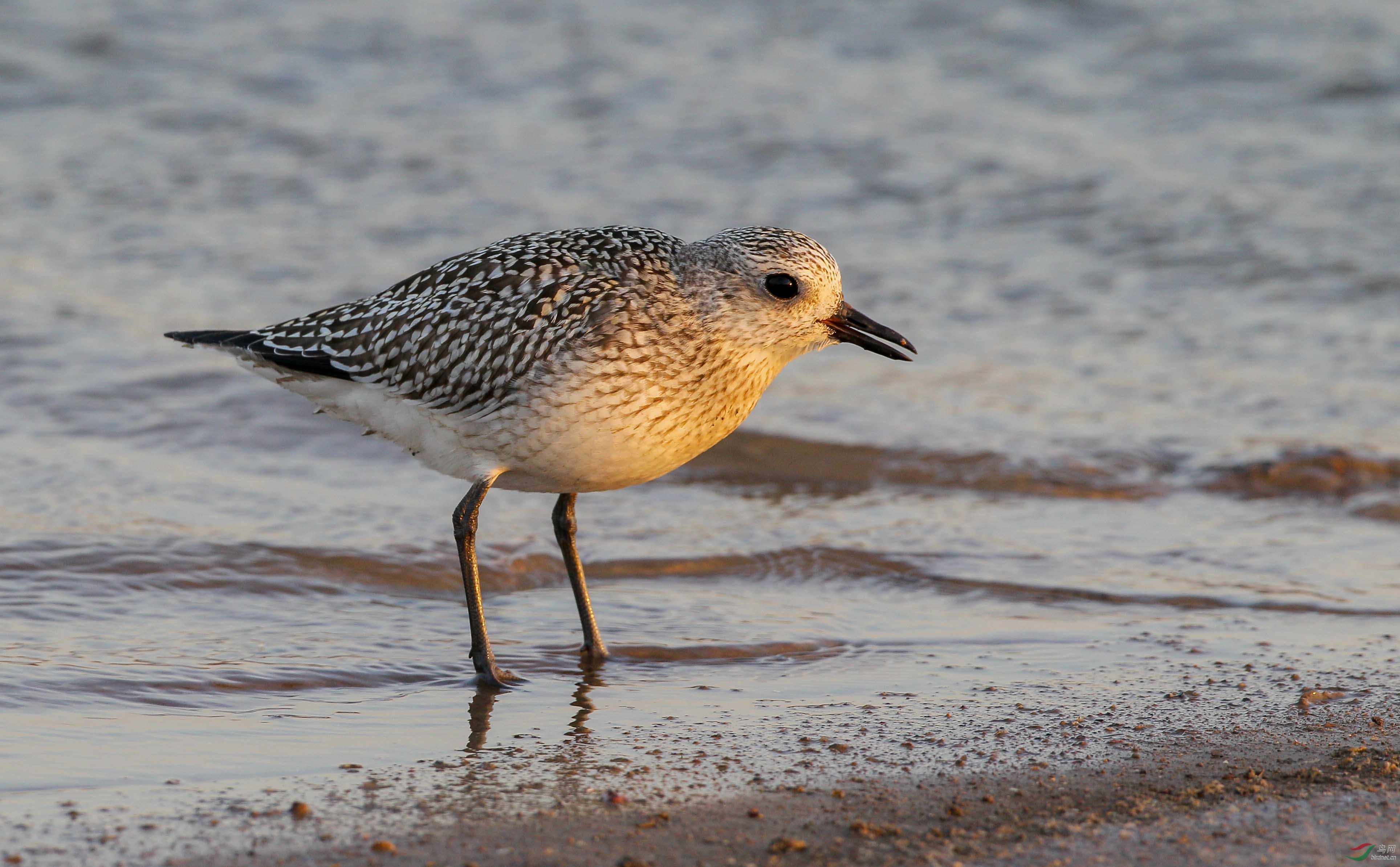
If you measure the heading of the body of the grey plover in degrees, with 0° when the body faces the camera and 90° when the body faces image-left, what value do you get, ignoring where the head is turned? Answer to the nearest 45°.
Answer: approximately 270°
